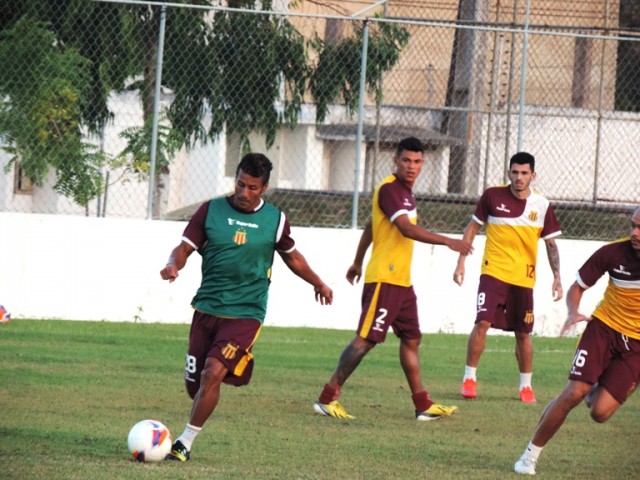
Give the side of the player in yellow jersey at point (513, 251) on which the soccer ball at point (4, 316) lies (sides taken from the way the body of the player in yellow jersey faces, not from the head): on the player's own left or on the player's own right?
on the player's own right

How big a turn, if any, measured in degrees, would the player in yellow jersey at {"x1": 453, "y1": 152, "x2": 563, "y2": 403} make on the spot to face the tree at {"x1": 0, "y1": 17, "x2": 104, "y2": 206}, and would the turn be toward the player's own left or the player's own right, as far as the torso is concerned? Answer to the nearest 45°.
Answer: approximately 135° to the player's own right

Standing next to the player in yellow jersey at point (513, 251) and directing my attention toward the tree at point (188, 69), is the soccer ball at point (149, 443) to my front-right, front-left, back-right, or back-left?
back-left

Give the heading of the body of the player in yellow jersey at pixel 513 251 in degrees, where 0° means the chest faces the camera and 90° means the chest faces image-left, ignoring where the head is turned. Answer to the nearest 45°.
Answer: approximately 0°

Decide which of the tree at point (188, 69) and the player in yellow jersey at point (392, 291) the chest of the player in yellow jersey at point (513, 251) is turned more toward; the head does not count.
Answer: the player in yellow jersey

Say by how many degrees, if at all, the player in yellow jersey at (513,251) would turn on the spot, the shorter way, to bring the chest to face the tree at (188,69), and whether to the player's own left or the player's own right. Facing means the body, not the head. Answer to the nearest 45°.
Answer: approximately 135° to the player's own right

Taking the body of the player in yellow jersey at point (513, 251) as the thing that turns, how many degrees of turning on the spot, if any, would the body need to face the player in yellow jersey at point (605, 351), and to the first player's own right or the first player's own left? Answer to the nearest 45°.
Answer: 0° — they already face them

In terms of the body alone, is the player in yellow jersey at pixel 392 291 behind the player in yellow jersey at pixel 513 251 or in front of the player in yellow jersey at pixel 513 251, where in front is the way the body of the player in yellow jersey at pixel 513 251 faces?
in front

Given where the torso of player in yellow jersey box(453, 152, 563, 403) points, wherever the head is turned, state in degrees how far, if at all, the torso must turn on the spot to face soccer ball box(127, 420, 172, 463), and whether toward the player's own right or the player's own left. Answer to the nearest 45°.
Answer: approximately 45° to the player's own right
